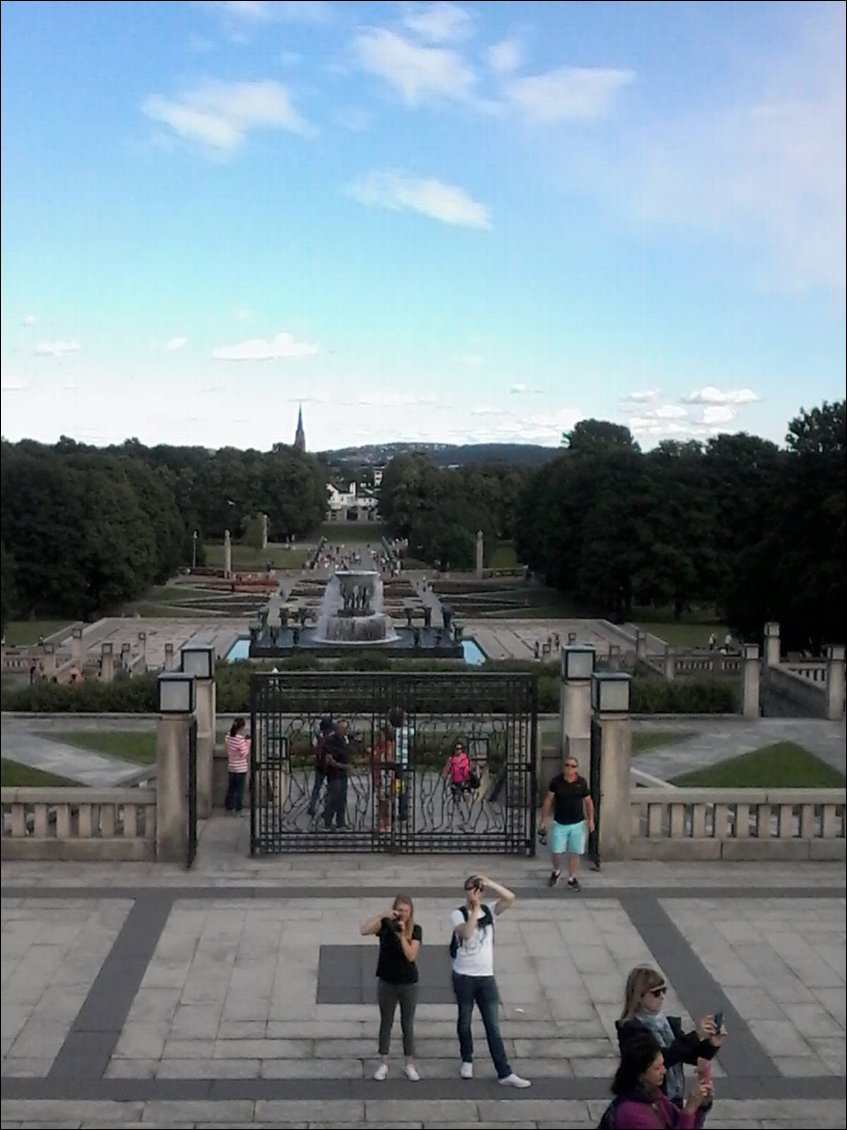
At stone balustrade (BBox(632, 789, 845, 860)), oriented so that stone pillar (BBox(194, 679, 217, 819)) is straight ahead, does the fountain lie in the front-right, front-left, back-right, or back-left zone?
front-right

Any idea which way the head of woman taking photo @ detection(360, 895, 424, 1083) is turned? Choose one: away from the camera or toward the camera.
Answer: toward the camera

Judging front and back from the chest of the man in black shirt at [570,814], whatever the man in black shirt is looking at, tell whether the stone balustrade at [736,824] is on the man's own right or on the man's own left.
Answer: on the man's own left

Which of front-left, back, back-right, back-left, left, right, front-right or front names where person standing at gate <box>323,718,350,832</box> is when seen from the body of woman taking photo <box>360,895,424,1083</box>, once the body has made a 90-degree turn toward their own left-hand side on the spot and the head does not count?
left

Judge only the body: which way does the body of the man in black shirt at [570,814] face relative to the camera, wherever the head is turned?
toward the camera

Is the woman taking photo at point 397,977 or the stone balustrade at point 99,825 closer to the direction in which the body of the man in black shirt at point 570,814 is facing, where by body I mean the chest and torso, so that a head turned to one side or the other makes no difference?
the woman taking photo

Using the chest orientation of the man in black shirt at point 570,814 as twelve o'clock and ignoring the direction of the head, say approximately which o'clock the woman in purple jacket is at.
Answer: The woman in purple jacket is roughly at 12 o'clock from the man in black shirt.

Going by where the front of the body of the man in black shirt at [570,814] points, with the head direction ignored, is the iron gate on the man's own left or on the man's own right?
on the man's own right
